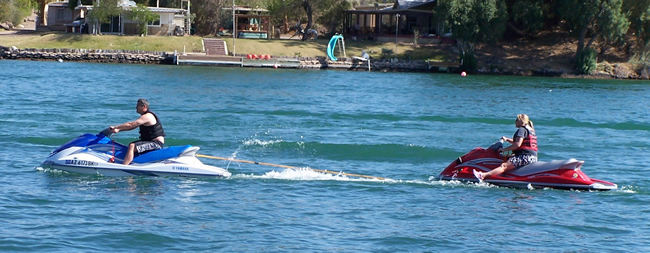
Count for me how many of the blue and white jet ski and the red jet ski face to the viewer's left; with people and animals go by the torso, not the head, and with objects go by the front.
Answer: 2

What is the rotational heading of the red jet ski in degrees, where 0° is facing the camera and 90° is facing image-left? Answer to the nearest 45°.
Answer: approximately 90°

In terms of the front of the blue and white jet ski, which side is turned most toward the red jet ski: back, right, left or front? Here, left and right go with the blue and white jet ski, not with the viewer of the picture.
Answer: back

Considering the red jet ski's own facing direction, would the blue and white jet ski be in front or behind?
in front
